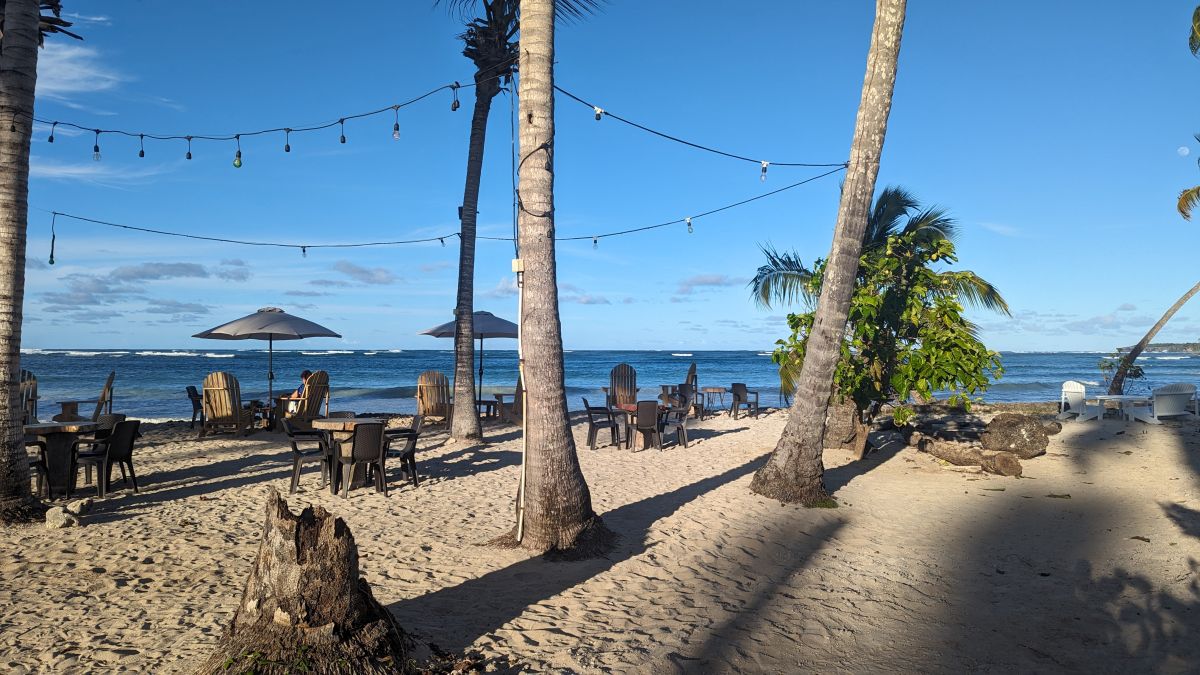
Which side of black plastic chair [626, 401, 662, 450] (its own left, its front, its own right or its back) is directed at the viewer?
back

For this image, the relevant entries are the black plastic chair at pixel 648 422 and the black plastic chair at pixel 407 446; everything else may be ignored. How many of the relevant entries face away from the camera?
1

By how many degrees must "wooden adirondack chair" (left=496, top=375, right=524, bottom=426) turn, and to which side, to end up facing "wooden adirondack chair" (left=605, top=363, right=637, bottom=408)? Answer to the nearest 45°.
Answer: approximately 135° to its right

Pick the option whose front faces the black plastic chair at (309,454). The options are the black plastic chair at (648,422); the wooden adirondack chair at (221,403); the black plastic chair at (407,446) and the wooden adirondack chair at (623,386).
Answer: the black plastic chair at (407,446)

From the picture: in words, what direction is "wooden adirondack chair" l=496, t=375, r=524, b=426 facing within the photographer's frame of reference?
facing away from the viewer and to the left of the viewer

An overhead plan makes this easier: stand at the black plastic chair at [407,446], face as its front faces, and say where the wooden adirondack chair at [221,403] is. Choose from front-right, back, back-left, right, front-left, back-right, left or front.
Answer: front-right

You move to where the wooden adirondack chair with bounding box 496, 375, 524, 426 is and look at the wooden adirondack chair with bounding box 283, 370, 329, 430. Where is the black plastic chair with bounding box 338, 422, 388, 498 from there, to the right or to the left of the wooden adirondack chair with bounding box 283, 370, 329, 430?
left

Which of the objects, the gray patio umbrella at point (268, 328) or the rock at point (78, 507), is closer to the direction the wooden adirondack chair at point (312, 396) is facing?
the gray patio umbrella

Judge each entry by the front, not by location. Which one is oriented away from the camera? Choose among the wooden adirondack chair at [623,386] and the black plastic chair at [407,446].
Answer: the wooden adirondack chair

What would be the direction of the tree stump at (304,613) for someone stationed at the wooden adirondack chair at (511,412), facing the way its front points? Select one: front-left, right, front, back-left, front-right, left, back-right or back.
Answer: back-left

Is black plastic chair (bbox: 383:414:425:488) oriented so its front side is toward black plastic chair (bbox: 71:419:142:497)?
yes

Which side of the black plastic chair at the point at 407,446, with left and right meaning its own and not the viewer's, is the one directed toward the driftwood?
back

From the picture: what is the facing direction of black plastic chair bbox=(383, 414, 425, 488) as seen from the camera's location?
facing to the left of the viewer

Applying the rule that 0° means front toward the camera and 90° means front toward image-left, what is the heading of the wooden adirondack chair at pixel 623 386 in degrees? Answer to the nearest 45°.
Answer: approximately 180°
